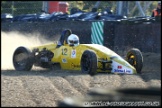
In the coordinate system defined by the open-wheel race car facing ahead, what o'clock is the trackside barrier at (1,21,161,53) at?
The trackside barrier is roughly at 8 o'clock from the open-wheel race car.

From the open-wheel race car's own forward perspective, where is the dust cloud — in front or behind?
behind

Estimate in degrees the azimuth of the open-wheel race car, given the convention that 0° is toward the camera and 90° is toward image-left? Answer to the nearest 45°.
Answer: approximately 315°
